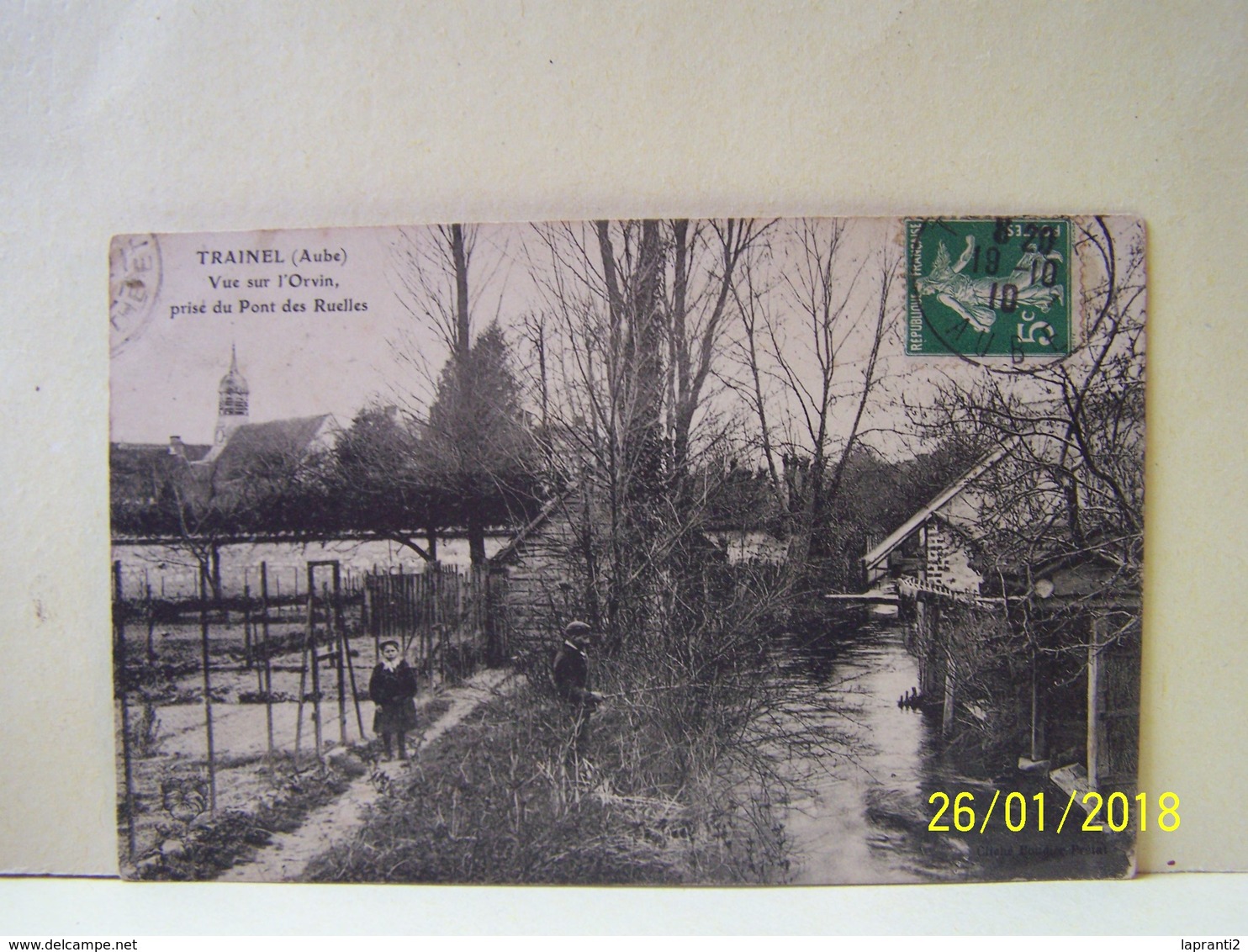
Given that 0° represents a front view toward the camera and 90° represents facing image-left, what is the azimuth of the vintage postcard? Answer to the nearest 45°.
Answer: approximately 0°
